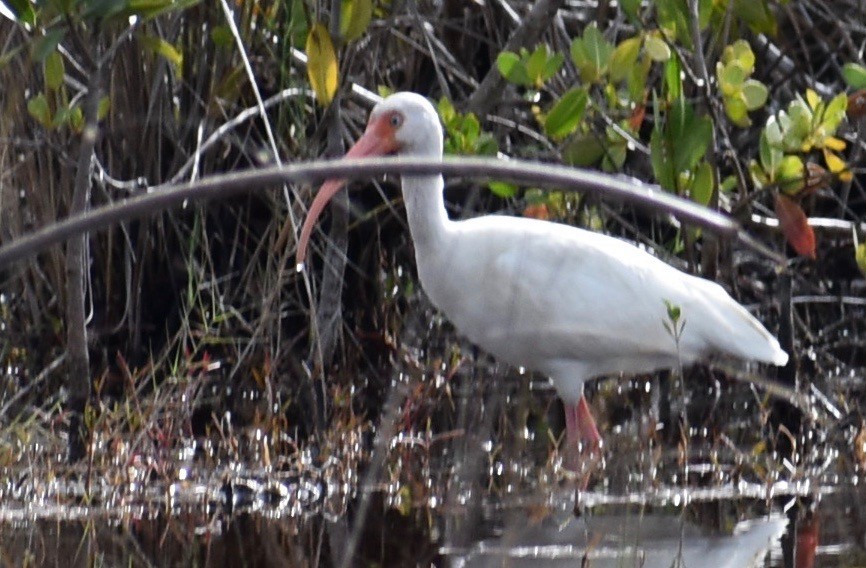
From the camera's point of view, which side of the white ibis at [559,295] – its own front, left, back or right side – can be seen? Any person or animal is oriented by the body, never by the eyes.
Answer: left

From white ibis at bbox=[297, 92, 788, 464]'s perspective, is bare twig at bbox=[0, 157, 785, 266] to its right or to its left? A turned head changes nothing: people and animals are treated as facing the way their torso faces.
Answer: on its left
